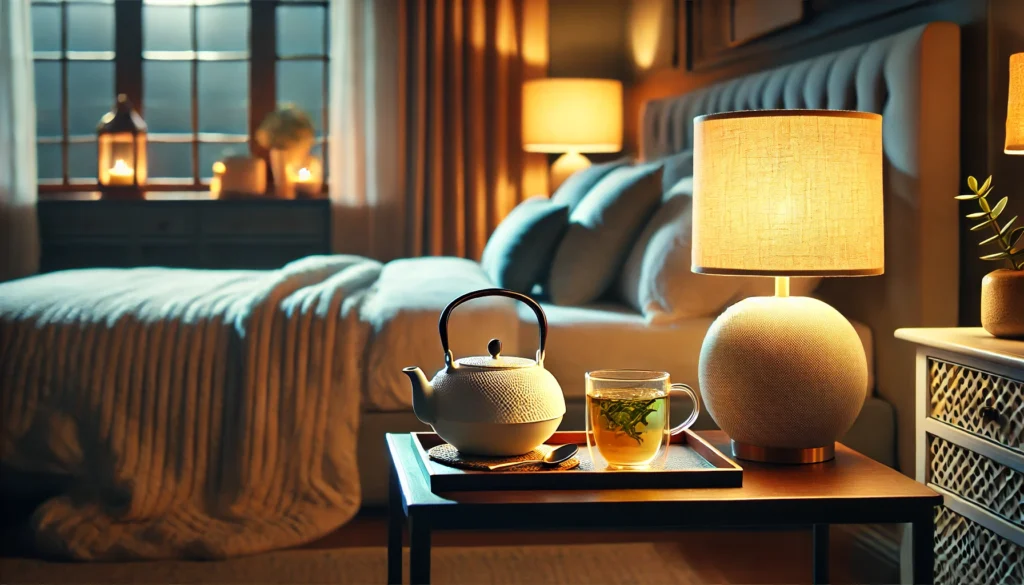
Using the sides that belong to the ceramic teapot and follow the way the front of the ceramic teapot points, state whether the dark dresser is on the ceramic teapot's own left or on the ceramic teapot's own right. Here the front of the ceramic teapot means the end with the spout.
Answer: on the ceramic teapot's own right

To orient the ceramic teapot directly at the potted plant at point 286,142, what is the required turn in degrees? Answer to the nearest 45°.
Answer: approximately 90° to its right

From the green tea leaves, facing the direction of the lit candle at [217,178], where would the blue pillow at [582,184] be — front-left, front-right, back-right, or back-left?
front-right

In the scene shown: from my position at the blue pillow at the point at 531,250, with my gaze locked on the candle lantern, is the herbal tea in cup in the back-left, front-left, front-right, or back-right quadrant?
back-left

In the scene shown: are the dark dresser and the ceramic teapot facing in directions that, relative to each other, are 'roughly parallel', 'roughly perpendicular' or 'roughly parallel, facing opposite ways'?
roughly perpendicular

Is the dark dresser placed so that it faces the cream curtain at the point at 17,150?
no

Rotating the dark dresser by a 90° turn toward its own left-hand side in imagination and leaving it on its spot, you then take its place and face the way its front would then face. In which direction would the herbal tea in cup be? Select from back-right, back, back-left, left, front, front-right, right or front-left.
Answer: right

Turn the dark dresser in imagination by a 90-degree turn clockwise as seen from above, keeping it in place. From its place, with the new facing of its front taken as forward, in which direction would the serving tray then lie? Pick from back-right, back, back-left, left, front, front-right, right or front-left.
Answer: left

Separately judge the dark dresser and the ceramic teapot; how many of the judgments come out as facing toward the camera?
1

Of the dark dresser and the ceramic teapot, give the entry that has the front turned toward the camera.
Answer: the dark dresser

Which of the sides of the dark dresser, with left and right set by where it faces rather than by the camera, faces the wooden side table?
front

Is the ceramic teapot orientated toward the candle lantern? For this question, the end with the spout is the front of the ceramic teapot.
no

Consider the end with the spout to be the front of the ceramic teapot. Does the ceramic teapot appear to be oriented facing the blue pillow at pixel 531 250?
no

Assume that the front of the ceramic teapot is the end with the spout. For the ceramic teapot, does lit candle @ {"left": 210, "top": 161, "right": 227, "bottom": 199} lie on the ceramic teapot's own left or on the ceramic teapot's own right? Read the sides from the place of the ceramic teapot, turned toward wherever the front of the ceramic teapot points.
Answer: on the ceramic teapot's own right

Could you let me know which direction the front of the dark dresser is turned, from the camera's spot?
facing the viewer

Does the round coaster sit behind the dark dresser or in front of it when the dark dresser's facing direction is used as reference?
in front

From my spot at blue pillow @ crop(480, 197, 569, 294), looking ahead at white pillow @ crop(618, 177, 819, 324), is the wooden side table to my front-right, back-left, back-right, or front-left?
front-right

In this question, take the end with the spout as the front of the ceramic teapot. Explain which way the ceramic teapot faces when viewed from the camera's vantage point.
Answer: facing to the left of the viewer
